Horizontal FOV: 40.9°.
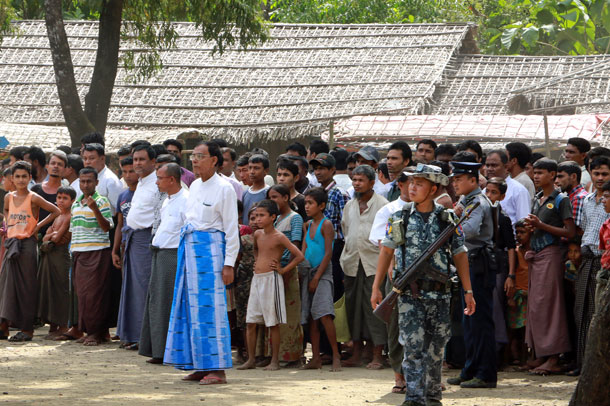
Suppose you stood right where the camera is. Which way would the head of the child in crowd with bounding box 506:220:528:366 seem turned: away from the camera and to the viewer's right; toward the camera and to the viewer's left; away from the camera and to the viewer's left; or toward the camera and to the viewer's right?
toward the camera and to the viewer's left

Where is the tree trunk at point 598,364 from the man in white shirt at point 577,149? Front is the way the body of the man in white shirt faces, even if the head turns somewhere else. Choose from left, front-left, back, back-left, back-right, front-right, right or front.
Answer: front-left

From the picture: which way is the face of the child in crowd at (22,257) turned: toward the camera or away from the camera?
toward the camera

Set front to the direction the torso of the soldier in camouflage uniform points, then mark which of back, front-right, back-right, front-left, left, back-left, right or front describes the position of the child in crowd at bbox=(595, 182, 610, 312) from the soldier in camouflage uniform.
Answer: back-left

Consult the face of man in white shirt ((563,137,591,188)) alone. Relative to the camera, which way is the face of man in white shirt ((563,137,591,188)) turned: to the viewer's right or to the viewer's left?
to the viewer's left

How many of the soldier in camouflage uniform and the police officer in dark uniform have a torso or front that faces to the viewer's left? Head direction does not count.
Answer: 1

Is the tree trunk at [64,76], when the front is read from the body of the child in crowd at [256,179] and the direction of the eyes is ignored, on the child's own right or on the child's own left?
on the child's own right

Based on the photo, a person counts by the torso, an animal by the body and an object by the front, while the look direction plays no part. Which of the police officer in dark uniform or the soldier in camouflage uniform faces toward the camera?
the soldier in camouflage uniform

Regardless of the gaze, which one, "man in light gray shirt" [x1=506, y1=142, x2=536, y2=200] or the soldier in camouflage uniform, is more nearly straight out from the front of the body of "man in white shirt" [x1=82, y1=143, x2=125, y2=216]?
the soldier in camouflage uniform

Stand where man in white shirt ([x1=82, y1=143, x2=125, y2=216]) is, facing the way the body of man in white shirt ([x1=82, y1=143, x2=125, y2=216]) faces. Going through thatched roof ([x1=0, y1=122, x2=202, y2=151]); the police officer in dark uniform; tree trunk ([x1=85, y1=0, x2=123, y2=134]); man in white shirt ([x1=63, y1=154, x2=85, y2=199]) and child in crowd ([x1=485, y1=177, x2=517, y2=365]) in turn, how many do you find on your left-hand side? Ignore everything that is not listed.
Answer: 2

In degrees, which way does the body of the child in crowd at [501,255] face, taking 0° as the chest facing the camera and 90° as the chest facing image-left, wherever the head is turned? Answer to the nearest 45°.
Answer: approximately 45°

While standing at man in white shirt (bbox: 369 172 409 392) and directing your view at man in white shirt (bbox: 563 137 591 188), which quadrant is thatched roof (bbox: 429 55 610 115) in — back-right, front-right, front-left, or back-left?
front-left
